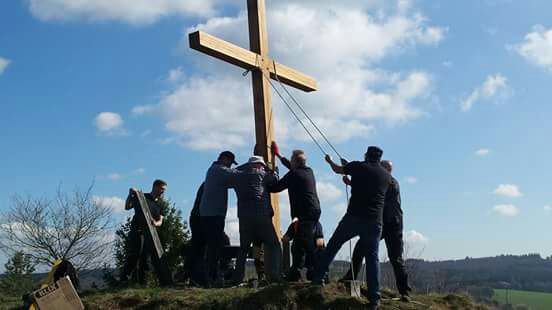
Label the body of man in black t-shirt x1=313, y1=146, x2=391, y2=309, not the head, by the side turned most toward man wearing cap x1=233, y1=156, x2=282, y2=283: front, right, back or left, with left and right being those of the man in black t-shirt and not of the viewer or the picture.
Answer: front

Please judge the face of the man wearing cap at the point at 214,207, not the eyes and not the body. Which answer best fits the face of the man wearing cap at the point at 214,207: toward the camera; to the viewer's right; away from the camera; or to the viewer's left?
to the viewer's right

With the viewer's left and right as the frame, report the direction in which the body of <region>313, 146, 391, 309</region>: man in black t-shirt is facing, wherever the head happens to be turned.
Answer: facing away from the viewer and to the left of the viewer

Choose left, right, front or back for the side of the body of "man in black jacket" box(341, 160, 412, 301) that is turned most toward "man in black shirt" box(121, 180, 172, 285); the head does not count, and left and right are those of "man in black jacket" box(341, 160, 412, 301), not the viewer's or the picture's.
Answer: front

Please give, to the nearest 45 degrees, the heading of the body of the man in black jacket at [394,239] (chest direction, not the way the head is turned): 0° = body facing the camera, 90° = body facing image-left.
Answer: approximately 90°

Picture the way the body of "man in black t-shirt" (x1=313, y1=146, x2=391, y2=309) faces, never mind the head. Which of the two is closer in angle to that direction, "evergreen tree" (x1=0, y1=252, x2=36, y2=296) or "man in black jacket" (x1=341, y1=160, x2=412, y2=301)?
the evergreen tree

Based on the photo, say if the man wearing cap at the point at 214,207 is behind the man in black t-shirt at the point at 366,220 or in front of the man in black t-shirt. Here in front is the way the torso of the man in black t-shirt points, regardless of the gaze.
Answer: in front

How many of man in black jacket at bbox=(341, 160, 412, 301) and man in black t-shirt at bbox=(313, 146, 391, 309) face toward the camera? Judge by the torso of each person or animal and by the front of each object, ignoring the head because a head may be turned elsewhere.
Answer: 0

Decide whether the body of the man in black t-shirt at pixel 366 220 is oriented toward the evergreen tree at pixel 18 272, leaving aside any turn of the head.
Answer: yes

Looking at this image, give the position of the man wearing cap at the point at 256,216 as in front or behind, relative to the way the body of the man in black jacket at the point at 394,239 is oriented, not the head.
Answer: in front
